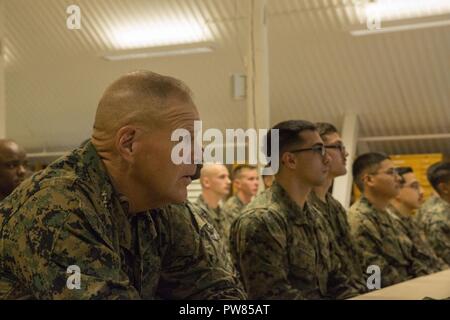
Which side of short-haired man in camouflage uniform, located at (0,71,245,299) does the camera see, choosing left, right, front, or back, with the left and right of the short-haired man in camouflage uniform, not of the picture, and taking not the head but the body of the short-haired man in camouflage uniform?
right

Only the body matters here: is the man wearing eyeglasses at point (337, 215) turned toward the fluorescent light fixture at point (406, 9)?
no
